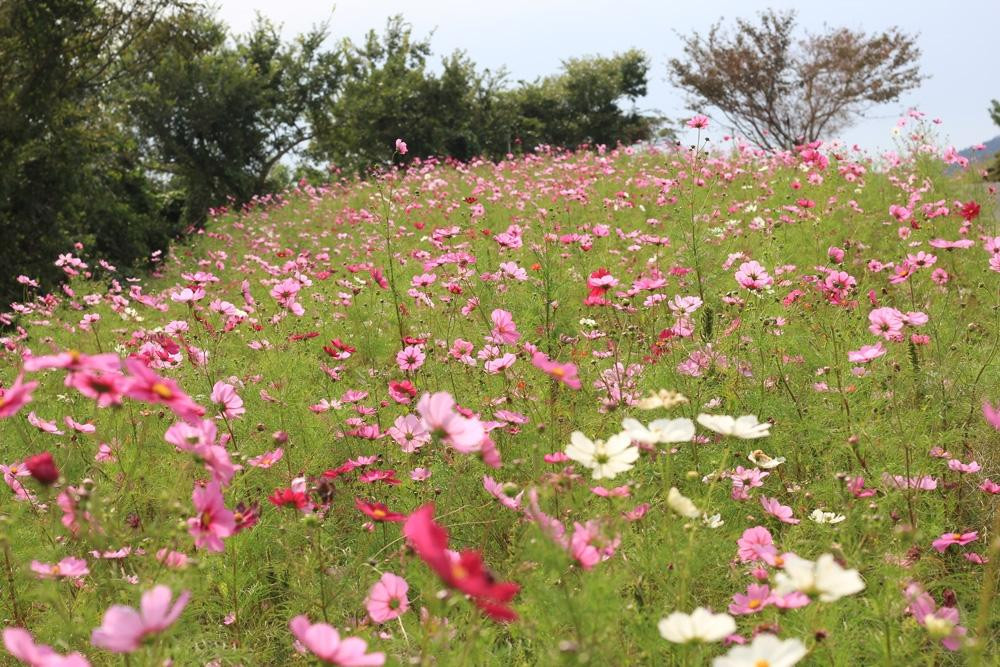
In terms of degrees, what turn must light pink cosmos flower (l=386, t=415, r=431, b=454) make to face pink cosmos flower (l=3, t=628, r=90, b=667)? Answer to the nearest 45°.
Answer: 0° — it already faces it

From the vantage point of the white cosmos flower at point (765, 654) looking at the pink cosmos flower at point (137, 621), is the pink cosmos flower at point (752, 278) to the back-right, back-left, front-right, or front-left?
back-right

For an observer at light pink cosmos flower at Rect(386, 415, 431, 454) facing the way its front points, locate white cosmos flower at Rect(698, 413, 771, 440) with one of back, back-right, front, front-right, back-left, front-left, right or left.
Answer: front-left

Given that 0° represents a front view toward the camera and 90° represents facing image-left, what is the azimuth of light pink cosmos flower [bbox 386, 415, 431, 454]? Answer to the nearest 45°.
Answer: approximately 0°

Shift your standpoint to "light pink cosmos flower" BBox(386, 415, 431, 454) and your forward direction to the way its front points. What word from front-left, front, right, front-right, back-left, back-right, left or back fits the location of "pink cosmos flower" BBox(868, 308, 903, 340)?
left

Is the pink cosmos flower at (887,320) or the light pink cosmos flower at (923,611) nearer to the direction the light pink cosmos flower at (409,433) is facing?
the light pink cosmos flower

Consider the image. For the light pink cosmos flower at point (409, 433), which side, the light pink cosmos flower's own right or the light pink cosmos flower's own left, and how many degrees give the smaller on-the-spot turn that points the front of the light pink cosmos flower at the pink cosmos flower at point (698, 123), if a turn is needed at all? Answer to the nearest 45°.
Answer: approximately 135° to the light pink cosmos flower's own left

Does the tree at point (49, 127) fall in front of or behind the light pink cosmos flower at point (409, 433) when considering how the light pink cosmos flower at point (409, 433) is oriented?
behind

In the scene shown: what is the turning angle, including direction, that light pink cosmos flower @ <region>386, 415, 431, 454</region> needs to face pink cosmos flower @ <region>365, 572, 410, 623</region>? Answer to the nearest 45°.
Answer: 0° — it already faces it

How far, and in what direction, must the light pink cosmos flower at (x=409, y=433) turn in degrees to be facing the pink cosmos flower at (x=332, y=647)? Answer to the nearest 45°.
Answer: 0° — it already faces it

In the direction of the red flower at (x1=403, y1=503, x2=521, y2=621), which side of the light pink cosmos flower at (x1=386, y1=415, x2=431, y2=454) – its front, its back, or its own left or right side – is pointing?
front
